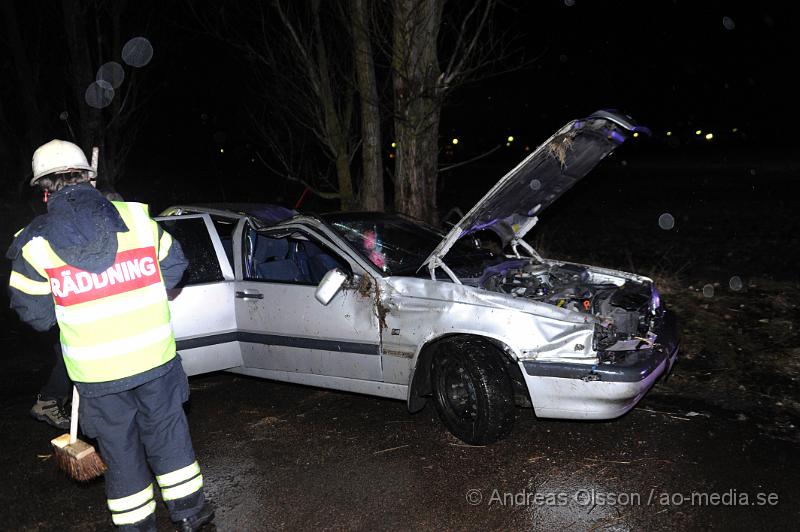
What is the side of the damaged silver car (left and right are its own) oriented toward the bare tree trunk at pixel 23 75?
back

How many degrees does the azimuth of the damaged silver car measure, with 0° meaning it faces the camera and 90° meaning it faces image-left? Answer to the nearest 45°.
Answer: approximately 315°

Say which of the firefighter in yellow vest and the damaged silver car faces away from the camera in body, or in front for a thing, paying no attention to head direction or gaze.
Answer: the firefighter in yellow vest

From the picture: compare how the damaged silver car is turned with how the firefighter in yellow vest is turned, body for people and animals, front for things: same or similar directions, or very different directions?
very different directions

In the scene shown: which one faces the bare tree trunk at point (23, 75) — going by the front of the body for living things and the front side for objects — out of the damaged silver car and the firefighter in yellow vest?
the firefighter in yellow vest

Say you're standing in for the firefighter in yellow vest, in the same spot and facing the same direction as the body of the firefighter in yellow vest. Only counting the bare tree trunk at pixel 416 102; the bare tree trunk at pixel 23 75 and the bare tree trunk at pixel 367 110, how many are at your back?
0

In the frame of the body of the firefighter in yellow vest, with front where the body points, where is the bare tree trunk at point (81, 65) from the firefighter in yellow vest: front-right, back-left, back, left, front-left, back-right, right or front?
front

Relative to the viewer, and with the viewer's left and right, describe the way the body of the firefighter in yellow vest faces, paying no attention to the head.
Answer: facing away from the viewer

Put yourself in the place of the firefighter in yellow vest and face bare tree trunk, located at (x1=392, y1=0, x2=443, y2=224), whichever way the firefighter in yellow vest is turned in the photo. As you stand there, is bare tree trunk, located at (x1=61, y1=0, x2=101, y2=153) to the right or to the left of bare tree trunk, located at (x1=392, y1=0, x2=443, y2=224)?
left

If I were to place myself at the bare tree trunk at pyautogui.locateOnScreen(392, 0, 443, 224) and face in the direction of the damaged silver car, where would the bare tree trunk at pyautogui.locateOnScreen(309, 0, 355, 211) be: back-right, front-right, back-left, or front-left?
back-right

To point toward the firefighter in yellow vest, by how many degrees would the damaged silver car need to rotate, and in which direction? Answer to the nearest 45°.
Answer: approximately 90° to its right

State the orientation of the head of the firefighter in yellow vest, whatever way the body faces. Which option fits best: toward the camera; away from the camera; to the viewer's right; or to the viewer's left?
away from the camera

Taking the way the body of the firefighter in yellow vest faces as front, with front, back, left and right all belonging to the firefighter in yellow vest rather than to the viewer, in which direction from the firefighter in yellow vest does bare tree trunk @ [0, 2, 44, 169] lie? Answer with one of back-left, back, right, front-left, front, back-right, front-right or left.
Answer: front

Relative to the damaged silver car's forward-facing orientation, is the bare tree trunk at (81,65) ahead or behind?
behind

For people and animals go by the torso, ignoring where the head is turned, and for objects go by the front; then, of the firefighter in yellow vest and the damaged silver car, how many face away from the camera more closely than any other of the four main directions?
1
